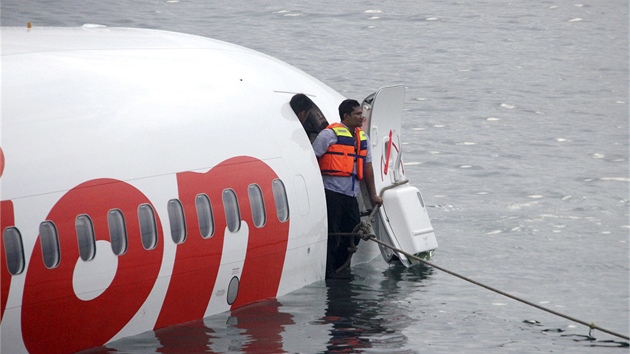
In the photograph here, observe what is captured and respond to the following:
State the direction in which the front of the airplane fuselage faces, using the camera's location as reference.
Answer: facing away from the viewer and to the right of the viewer
